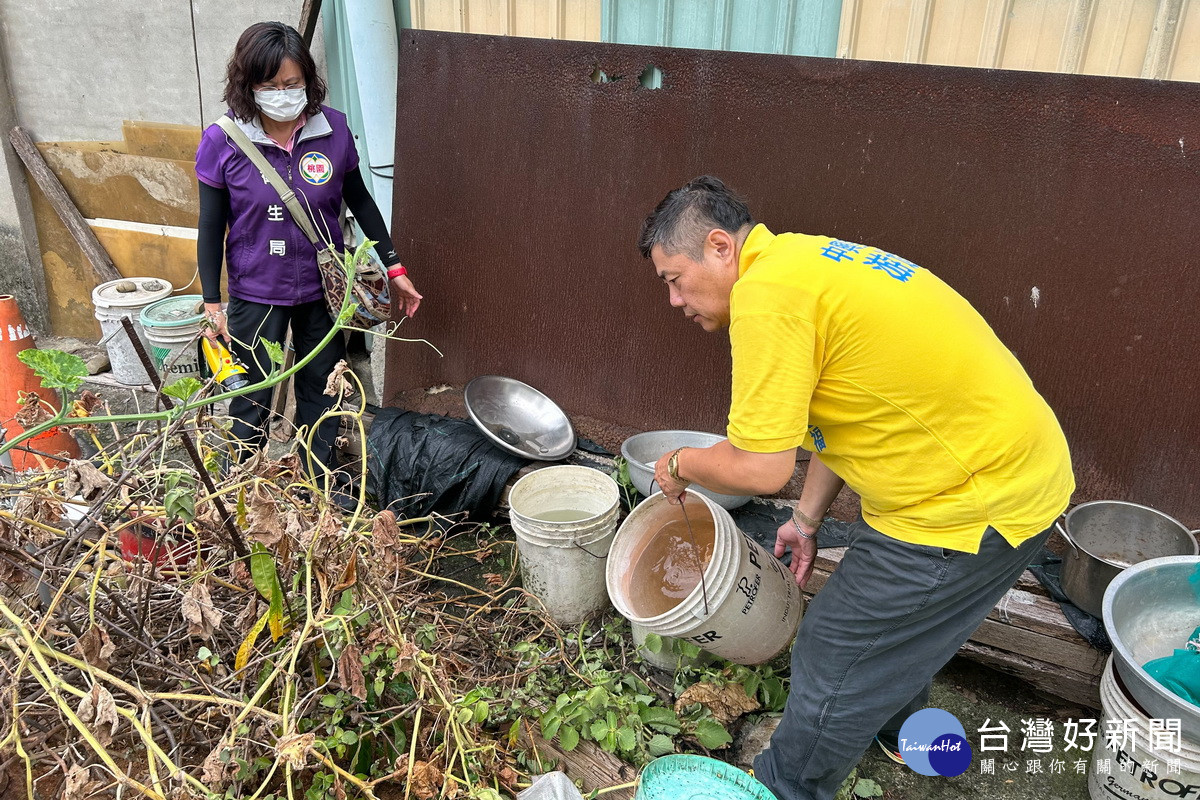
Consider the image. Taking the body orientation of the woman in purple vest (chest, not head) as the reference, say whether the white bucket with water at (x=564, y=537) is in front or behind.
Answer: in front

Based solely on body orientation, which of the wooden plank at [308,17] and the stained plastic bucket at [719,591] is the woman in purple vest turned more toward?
the stained plastic bucket

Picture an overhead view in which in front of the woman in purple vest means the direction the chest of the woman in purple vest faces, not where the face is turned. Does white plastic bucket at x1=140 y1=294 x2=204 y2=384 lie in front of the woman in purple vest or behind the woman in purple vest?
behind

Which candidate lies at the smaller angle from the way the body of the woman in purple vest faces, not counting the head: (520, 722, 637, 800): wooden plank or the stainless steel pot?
the wooden plank

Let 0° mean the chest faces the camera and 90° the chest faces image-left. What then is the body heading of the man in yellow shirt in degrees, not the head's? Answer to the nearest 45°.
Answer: approximately 90°

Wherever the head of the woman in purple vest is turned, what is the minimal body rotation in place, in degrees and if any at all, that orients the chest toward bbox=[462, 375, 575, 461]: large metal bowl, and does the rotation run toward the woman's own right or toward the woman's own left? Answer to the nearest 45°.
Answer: approximately 90° to the woman's own left

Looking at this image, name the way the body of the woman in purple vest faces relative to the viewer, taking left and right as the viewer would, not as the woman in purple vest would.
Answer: facing the viewer

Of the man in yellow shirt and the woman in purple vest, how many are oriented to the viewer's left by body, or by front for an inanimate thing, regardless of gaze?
1

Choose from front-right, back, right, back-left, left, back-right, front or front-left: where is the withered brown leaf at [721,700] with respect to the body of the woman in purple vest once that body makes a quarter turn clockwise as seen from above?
back-left

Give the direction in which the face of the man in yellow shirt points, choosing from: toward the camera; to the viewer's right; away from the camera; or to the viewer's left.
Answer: to the viewer's left
